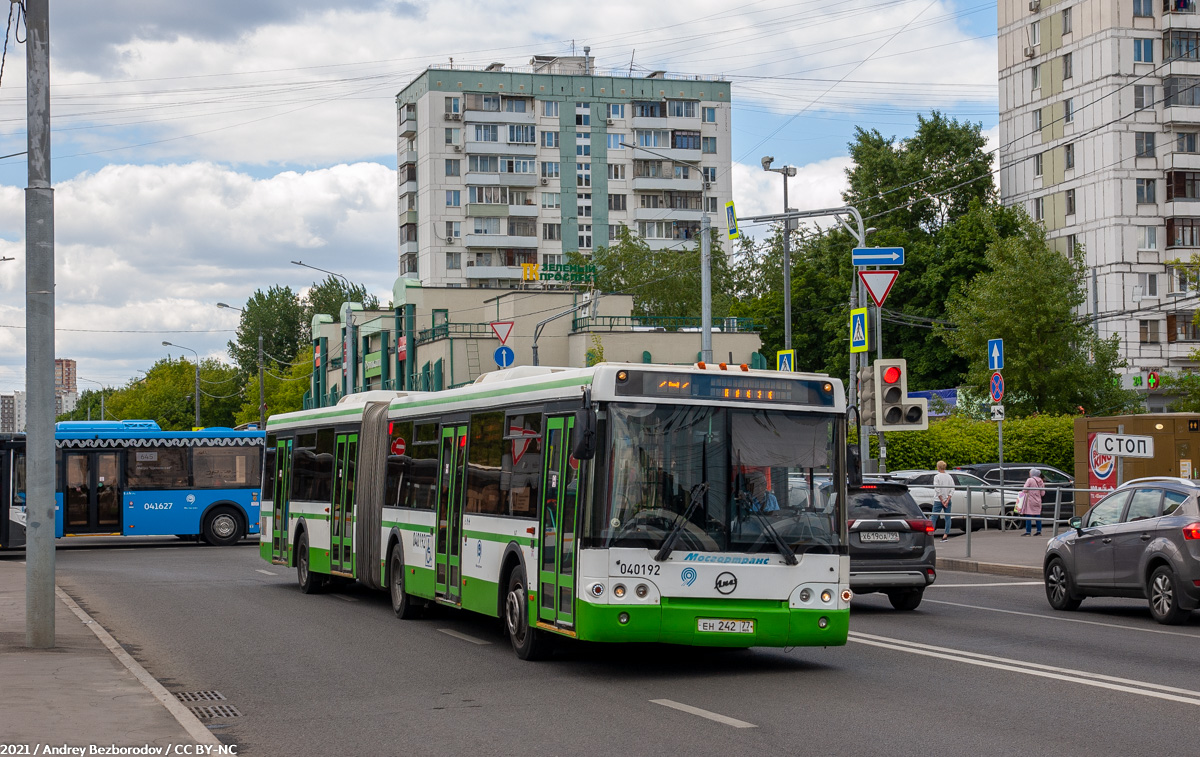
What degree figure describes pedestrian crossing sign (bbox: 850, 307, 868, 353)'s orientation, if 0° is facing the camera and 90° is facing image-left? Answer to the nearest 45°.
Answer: approximately 45°

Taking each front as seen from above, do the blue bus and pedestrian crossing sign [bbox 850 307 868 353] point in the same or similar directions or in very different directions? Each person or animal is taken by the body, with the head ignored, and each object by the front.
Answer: very different directions

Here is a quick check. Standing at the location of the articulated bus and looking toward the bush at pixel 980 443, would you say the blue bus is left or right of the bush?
left

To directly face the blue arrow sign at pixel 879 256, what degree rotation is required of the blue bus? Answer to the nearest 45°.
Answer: approximately 45° to its right

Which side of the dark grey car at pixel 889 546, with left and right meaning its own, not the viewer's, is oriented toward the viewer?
back

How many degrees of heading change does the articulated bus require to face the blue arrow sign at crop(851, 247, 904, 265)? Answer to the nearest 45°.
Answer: approximately 135° to its left

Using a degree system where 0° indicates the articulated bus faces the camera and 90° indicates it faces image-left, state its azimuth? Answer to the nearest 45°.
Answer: approximately 315°

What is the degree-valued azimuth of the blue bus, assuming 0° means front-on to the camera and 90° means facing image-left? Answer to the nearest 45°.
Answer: approximately 270°

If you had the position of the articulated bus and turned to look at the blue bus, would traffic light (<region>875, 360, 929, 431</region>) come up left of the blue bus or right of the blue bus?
right
